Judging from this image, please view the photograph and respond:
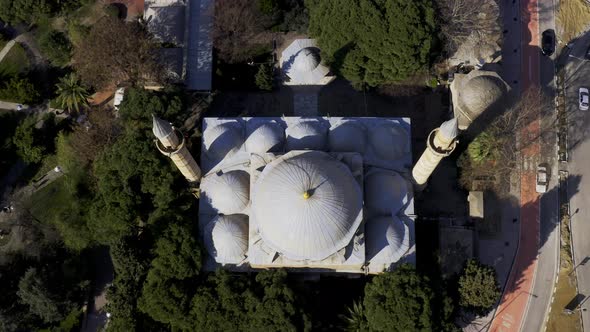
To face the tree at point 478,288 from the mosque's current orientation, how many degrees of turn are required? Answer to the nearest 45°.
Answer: approximately 90° to its right

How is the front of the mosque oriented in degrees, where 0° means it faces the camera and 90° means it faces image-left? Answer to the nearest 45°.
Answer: approximately 180°

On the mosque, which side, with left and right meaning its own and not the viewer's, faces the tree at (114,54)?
left

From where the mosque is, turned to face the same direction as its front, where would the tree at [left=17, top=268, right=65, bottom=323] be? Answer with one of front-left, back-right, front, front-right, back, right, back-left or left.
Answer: left
